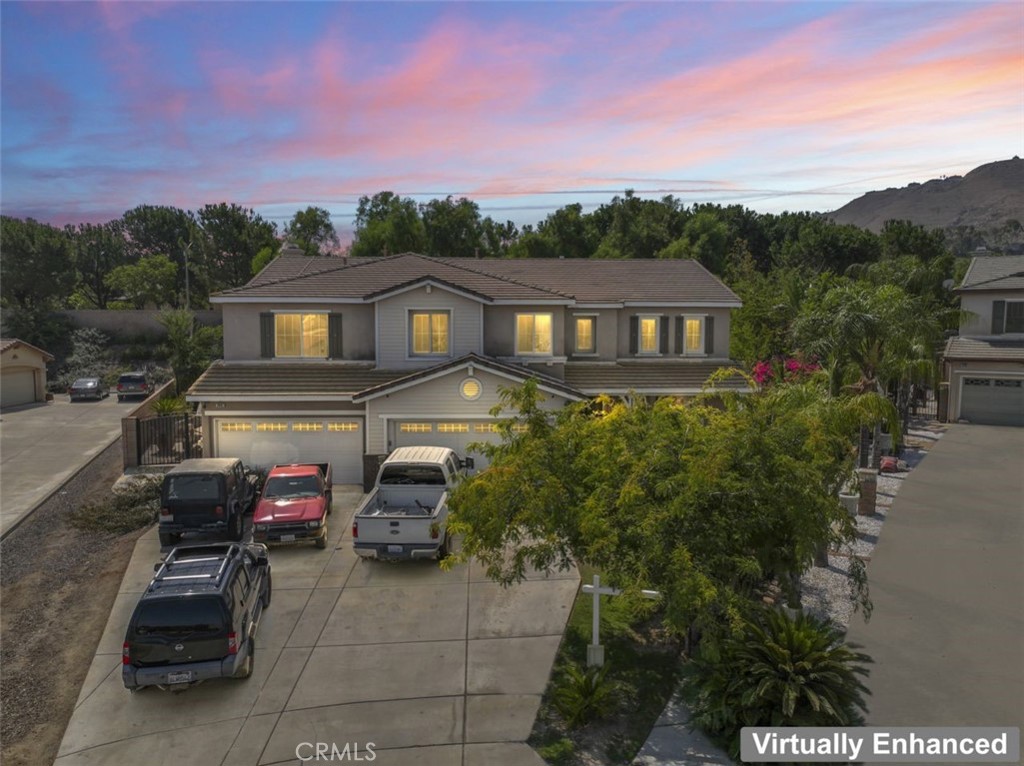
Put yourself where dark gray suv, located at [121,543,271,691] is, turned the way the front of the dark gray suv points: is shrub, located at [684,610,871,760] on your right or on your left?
on your right

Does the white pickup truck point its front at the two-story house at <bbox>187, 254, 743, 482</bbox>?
yes

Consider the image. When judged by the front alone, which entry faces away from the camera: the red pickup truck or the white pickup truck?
the white pickup truck

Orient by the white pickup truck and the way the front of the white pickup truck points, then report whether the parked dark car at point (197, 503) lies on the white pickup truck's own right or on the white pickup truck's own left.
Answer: on the white pickup truck's own left

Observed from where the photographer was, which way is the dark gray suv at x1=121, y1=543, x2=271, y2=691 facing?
facing away from the viewer

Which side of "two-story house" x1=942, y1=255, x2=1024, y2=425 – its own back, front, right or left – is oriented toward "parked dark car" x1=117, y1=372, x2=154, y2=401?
right

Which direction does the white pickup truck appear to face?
away from the camera

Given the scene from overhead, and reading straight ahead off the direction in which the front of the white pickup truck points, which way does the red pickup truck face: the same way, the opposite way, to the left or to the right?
the opposite way

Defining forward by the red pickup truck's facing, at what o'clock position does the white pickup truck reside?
The white pickup truck is roughly at 10 o'clock from the red pickup truck.

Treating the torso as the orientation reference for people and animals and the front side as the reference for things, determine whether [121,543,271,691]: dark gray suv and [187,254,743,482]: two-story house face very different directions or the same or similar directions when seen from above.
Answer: very different directions
